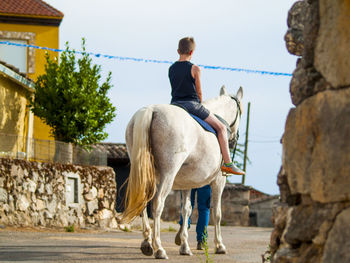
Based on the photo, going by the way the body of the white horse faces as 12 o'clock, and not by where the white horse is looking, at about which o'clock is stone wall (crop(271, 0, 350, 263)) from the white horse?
The stone wall is roughly at 4 o'clock from the white horse.

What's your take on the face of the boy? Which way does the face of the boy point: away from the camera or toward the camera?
away from the camera

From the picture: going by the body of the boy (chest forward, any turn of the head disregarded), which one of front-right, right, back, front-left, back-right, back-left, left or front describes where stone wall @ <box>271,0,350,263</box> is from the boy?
back-right

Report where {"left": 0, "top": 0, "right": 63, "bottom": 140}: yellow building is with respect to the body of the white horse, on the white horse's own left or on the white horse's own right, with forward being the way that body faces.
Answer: on the white horse's own left

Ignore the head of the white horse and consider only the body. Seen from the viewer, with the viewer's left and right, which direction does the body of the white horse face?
facing away from the viewer and to the right of the viewer

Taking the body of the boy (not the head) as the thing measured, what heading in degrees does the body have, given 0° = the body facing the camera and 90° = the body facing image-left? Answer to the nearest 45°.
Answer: approximately 225°
